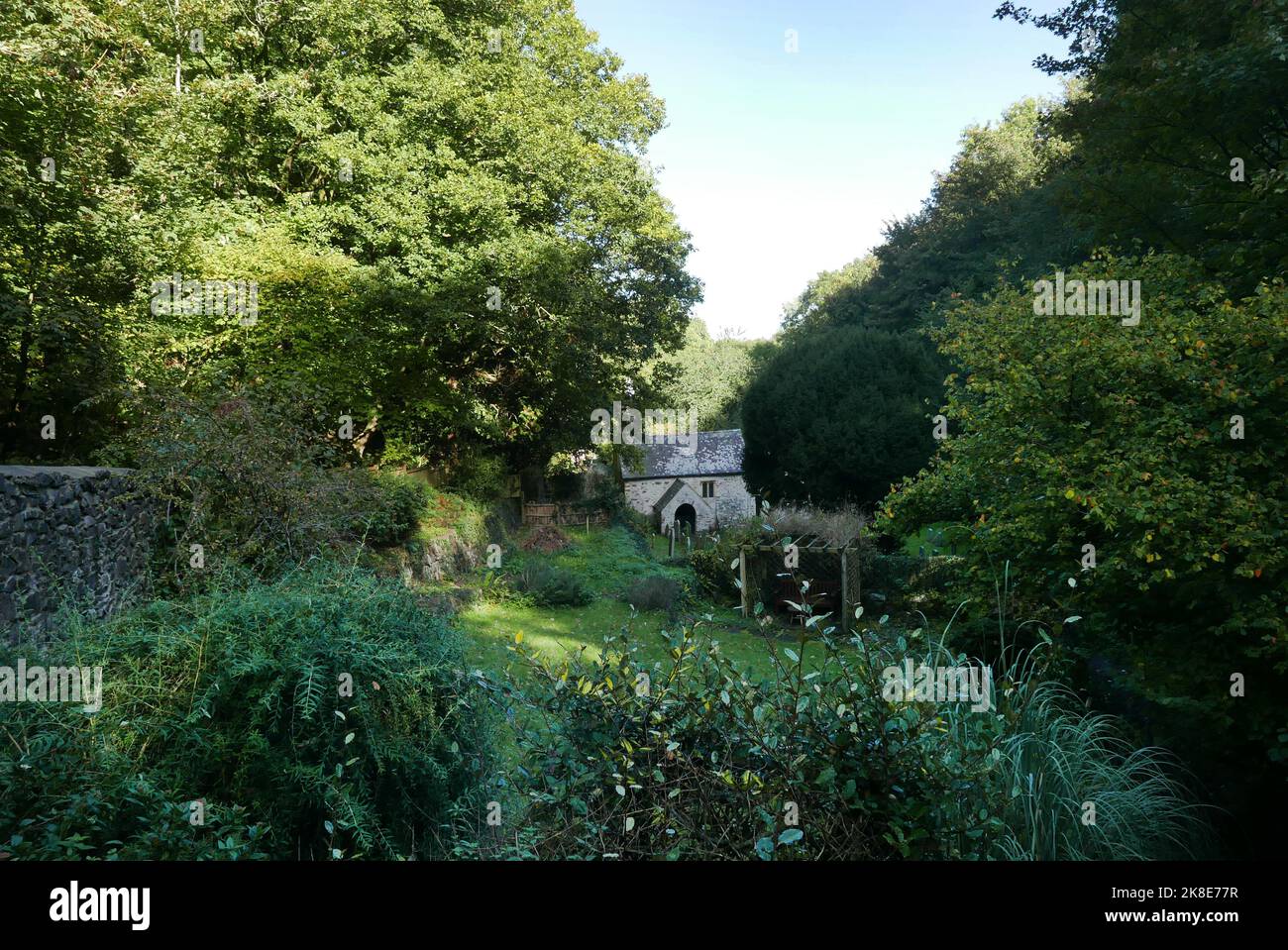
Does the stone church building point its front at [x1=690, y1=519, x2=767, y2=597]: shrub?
yes

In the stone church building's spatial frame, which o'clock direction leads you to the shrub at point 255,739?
The shrub is roughly at 12 o'clock from the stone church building.

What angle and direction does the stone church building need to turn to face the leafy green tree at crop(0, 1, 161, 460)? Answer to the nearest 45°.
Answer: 0° — it already faces it

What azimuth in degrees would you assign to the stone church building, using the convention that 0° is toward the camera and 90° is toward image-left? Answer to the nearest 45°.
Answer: approximately 0°

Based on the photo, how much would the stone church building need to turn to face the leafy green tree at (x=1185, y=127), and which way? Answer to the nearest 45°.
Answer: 0° — it already faces it
